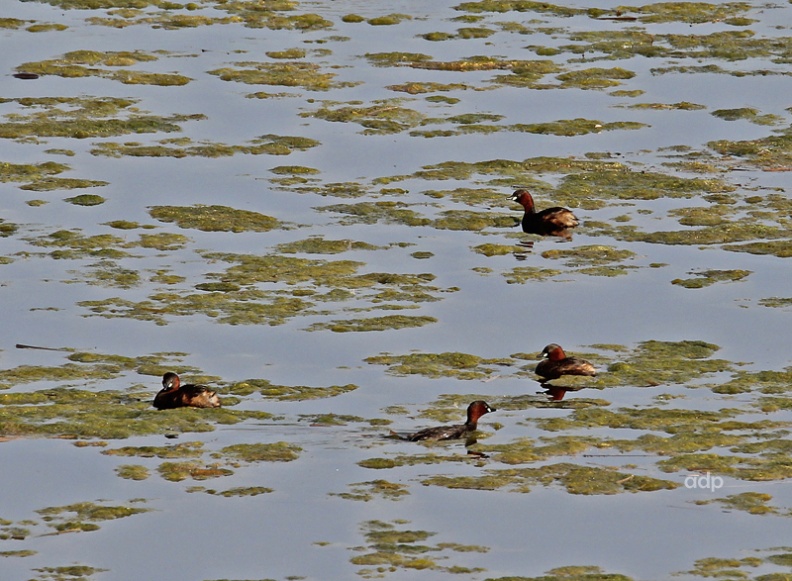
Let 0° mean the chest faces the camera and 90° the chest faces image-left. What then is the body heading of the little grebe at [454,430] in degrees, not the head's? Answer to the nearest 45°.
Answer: approximately 270°

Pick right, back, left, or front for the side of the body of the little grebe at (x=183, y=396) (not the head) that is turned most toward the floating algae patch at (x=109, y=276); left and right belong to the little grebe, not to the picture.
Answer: right

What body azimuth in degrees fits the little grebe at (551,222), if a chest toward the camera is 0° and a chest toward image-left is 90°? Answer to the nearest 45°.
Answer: approximately 90°

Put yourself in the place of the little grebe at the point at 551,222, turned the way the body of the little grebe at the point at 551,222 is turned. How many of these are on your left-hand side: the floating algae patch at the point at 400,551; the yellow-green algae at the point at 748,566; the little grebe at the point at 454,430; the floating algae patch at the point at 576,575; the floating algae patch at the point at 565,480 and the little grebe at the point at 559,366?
6

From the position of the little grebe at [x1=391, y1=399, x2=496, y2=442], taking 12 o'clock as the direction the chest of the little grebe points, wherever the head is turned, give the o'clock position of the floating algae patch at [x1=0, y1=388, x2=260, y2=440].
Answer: The floating algae patch is roughly at 6 o'clock from the little grebe.

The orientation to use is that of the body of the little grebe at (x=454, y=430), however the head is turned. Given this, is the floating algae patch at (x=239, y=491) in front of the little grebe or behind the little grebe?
behind

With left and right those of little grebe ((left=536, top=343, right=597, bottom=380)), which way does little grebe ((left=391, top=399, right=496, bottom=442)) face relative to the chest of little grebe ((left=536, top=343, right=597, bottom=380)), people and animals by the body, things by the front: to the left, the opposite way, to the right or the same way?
the opposite way

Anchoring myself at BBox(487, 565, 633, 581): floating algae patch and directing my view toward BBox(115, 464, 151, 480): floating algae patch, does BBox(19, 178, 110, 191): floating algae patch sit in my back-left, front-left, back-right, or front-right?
front-right

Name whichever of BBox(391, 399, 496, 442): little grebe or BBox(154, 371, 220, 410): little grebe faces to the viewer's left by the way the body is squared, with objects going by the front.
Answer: BBox(154, 371, 220, 410): little grebe

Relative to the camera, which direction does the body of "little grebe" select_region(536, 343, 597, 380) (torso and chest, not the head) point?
to the viewer's left

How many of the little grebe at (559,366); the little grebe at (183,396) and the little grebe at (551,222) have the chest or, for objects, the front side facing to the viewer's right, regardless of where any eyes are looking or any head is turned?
0

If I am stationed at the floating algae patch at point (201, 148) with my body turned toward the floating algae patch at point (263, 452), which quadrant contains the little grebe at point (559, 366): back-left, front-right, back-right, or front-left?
front-left

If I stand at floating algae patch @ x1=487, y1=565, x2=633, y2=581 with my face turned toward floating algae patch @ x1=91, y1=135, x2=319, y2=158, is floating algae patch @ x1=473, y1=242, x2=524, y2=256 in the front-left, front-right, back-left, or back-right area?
front-right

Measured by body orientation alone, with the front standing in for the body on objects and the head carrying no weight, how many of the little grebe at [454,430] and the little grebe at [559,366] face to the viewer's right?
1

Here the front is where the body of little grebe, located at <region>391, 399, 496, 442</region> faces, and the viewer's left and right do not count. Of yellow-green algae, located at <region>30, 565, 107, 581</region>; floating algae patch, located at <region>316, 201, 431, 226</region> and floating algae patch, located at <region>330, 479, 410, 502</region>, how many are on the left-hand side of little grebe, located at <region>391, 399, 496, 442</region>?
1

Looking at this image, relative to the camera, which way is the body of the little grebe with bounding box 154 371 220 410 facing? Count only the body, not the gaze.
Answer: to the viewer's left

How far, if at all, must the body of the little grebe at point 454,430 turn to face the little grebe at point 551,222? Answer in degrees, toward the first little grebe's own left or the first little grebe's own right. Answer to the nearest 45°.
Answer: approximately 90° to the first little grebe's own left
